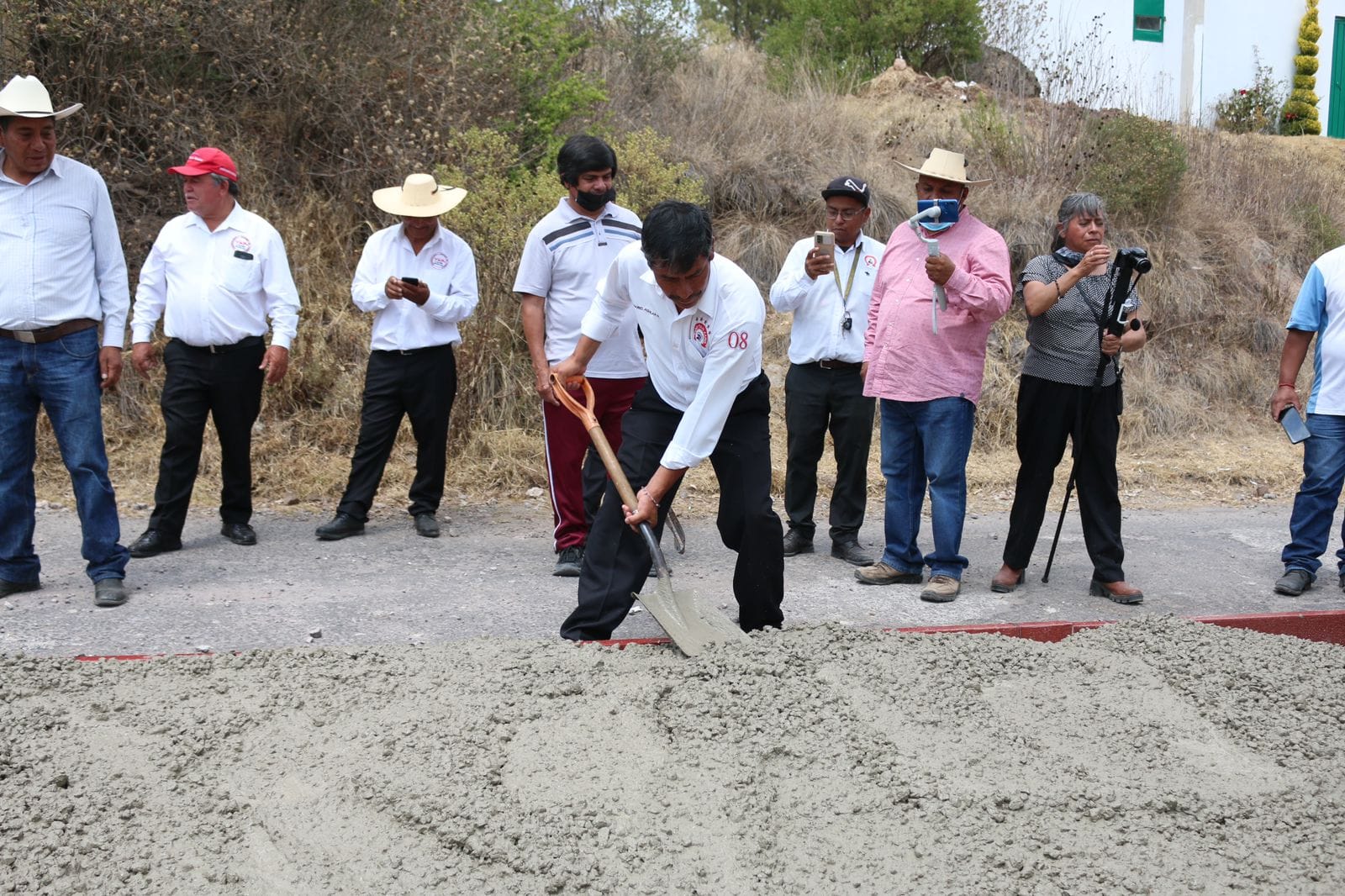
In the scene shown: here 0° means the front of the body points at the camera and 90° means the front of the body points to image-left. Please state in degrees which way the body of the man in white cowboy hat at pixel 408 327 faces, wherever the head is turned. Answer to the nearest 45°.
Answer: approximately 0°

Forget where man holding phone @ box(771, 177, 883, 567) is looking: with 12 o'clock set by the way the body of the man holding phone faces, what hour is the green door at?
The green door is roughly at 7 o'clock from the man holding phone.

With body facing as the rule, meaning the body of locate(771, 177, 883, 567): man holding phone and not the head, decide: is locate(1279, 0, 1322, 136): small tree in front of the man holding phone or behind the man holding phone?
behind

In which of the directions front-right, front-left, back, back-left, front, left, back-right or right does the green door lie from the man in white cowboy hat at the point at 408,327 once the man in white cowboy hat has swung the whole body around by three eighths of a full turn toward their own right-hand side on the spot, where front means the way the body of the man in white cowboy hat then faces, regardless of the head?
right

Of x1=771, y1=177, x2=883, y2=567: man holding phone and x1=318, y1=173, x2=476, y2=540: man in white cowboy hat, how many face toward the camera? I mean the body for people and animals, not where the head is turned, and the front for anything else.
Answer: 2

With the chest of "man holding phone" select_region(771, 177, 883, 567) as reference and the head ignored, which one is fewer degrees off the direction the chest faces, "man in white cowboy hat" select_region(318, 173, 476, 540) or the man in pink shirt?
the man in pink shirt

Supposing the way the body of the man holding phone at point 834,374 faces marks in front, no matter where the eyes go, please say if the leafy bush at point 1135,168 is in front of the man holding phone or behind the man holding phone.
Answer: behind
